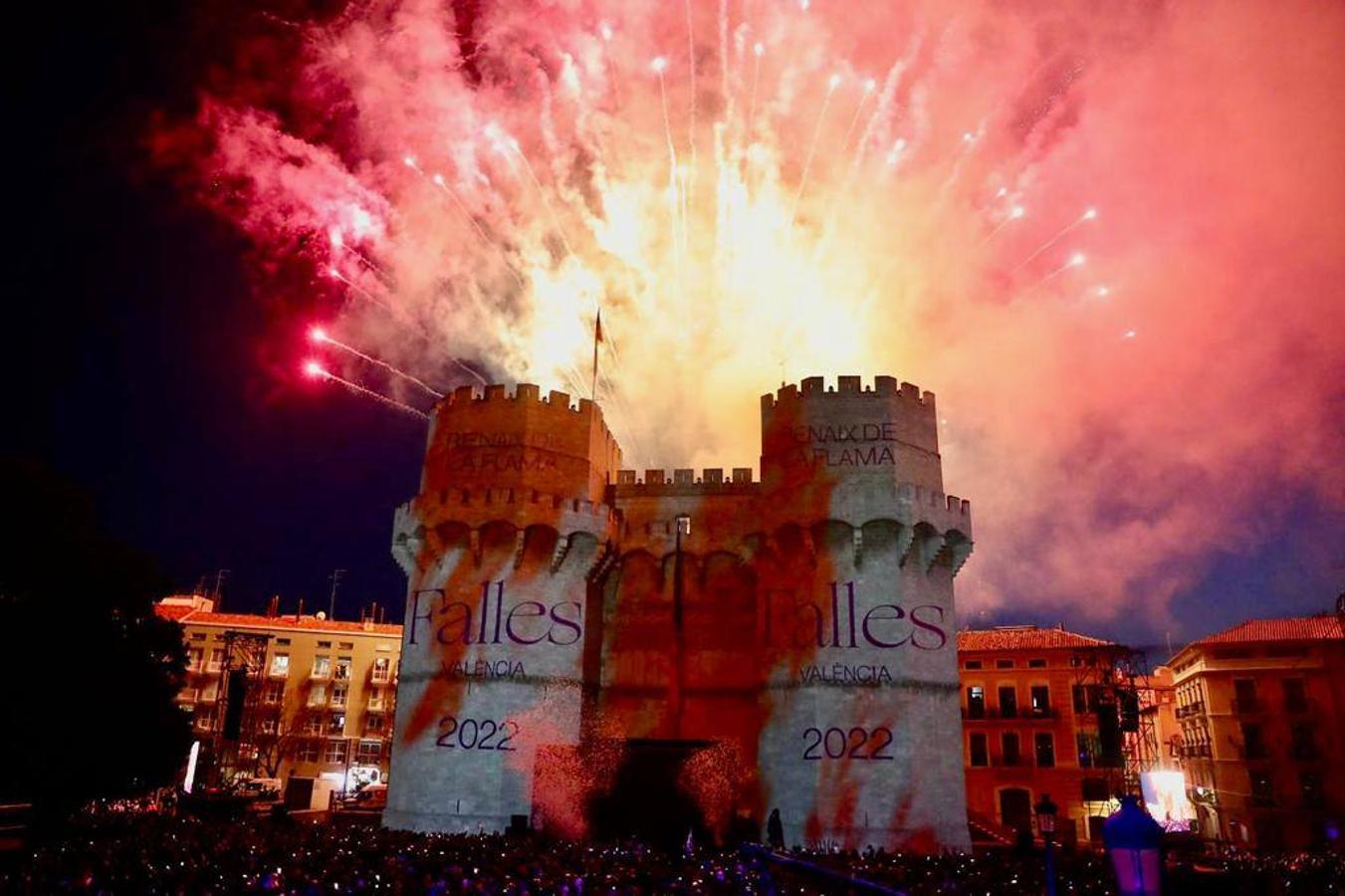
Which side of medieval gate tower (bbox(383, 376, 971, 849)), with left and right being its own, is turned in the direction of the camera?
front

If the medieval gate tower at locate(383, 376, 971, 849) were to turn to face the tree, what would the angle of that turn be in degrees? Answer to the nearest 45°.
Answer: approximately 90° to its right
